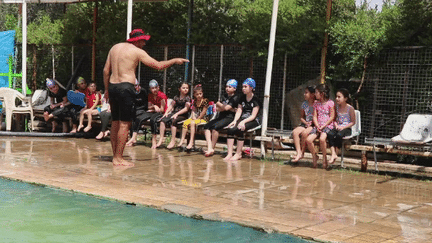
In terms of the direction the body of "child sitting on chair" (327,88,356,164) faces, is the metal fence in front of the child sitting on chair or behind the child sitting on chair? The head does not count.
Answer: behind

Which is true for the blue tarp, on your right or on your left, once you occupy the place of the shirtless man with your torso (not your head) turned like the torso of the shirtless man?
on your left

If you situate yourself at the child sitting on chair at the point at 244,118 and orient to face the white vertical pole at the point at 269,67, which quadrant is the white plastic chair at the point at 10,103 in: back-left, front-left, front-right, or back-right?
back-left

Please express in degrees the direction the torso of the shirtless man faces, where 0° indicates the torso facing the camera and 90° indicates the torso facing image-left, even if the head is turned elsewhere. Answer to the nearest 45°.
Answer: approximately 225°

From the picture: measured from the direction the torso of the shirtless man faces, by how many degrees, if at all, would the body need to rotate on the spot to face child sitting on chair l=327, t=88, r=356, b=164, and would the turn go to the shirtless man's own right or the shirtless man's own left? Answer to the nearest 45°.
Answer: approximately 45° to the shirtless man's own right
